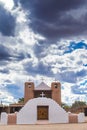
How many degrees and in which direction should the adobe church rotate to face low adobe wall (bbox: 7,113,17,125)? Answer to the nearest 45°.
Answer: approximately 90° to its right

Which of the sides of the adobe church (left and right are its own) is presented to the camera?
front
